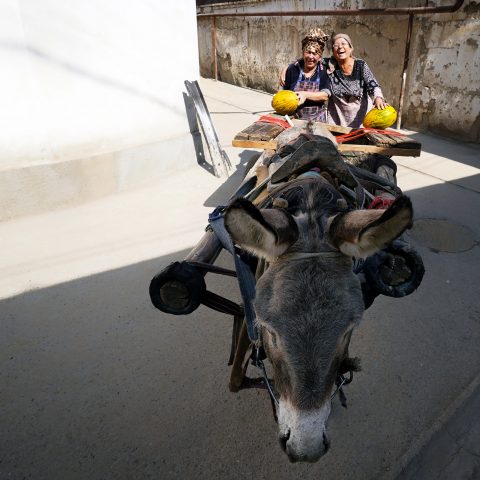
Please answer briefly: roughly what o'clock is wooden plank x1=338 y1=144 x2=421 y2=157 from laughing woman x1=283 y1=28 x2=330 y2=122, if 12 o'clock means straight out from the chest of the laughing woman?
The wooden plank is roughly at 11 o'clock from the laughing woman.

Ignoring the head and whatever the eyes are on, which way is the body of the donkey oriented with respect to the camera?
toward the camera

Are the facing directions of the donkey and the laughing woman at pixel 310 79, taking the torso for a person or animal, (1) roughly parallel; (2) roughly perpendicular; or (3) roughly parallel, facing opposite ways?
roughly parallel

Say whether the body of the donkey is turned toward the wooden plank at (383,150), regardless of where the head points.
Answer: no

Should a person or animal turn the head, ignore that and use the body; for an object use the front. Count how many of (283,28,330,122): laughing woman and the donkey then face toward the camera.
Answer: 2

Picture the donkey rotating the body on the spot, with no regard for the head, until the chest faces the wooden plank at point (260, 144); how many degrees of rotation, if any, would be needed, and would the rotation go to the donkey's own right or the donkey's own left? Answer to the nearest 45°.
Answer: approximately 180°

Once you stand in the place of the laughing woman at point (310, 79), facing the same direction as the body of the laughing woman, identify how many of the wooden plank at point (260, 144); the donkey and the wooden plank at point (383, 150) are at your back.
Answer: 0

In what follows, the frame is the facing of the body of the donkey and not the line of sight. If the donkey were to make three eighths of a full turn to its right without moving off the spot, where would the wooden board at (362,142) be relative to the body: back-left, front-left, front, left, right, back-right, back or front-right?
front-right

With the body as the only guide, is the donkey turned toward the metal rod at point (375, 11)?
no

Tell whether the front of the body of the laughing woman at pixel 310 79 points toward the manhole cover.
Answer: no

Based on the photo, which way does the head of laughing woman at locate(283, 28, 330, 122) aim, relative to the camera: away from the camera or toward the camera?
toward the camera

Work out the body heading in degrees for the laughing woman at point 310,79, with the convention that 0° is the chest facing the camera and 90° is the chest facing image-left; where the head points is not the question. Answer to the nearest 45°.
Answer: approximately 0°

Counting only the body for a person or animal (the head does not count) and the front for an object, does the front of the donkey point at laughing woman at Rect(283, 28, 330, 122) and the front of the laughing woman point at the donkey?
no

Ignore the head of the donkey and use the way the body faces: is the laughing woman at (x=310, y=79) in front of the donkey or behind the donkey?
behind
